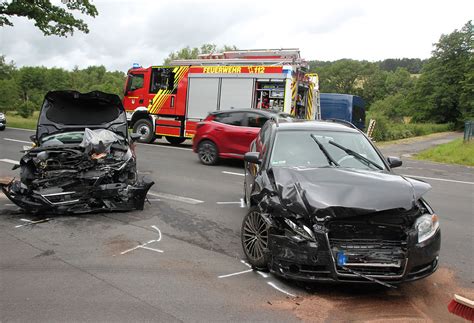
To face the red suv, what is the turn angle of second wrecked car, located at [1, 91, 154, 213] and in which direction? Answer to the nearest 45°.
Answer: approximately 135° to its left

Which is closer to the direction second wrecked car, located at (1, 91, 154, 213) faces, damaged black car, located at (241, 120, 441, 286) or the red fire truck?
the damaged black car

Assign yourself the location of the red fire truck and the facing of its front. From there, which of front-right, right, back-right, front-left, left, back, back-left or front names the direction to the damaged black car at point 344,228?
back-left

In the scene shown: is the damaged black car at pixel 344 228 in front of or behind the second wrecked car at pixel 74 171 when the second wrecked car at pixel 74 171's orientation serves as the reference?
in front

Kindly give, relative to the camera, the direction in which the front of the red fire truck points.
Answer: facing away from the viewer and to the left of the viewer

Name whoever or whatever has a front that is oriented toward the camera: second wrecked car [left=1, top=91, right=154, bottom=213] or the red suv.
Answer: the second wrecked car

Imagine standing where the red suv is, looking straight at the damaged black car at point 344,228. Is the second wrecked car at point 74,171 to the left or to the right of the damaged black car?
right

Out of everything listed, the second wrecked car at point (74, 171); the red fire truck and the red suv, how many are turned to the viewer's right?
1

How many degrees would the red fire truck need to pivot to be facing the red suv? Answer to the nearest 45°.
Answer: approximately 135° to its left

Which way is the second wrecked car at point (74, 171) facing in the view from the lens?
facing the viewer

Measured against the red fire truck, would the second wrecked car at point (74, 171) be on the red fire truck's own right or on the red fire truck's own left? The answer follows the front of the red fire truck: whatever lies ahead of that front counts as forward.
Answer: on the red fire truck's own left

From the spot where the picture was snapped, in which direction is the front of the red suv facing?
facing to the right of the viewer

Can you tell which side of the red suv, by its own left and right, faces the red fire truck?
left

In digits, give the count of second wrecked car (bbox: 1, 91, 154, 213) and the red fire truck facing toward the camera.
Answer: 1

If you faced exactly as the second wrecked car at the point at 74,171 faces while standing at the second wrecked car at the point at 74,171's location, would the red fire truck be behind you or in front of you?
behind
